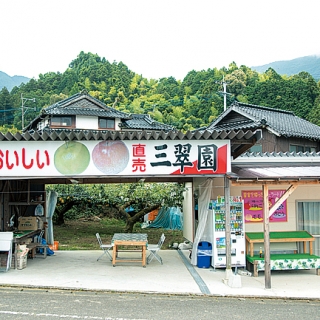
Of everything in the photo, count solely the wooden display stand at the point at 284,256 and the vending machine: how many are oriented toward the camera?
2

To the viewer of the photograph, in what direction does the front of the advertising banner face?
facing the viewer

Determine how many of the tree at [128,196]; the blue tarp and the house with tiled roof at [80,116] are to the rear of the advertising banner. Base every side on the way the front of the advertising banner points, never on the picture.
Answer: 3

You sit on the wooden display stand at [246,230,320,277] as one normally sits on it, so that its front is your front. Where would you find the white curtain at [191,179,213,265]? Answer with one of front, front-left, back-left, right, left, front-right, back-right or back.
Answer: right

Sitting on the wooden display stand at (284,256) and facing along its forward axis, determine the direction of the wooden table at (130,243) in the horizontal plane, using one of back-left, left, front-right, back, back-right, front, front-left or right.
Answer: right

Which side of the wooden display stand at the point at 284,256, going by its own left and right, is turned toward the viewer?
front

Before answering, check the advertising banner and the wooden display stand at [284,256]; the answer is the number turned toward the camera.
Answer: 2

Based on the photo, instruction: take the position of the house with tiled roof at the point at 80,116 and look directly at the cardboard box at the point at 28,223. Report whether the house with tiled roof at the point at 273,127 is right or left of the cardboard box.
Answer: left

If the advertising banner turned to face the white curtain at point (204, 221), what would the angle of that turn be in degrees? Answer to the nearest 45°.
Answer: approximately 135° to its left

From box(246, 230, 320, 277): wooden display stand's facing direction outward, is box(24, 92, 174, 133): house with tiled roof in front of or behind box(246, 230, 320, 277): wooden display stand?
behind

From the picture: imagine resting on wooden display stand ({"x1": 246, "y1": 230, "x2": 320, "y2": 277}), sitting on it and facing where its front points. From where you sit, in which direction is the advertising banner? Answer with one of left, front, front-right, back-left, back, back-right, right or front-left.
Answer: front-right
